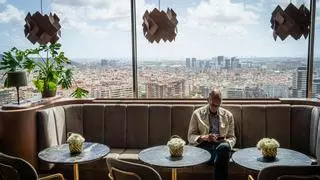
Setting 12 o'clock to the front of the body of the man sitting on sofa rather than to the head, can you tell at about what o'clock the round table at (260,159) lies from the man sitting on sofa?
The round table is roughly at 11 o'clock from the man sitting on sofa.

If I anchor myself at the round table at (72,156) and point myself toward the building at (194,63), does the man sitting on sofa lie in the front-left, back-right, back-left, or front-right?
front-right

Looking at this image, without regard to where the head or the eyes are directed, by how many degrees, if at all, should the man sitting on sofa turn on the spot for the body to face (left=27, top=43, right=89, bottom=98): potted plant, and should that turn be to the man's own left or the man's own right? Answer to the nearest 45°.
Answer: approximately 90° to the man's own right

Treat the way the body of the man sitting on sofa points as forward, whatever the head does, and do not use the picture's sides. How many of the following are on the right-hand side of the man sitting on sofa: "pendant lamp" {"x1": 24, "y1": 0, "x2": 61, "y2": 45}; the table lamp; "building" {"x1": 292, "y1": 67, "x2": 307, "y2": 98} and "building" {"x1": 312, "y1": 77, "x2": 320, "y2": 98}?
2

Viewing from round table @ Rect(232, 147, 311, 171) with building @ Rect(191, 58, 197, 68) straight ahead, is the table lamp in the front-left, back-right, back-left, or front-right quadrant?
front-left

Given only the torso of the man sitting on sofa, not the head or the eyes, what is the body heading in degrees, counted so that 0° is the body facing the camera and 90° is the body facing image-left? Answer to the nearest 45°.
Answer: approximately 0°

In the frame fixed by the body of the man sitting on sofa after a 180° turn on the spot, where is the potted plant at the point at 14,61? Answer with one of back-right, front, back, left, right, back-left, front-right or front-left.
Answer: left

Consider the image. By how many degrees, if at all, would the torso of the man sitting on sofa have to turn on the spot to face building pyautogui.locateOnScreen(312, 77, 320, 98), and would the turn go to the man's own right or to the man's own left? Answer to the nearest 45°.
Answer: approximately 135° to the man's own left

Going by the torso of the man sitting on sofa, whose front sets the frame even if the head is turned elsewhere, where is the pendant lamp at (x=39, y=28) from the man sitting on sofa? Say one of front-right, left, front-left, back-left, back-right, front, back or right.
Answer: right

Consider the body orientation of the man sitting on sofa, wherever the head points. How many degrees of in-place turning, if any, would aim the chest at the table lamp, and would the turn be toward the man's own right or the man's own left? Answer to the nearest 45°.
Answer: approximately 90° to the man's own right
